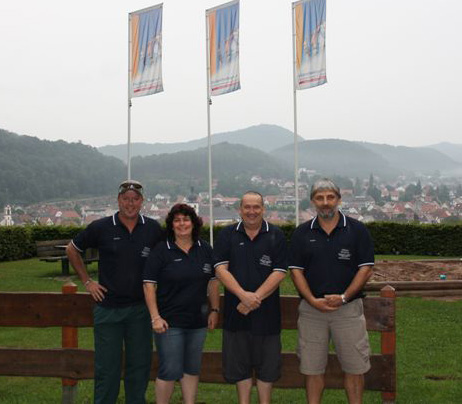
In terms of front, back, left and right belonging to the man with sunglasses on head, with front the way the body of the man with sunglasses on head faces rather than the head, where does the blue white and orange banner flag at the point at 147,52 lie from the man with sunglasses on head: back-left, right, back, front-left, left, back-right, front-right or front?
back

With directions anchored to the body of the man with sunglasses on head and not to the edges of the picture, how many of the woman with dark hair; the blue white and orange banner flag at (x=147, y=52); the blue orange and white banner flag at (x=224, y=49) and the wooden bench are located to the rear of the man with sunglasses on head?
3

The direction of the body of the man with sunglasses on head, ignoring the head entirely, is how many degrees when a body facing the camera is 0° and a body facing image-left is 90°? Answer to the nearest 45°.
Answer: approximately 0°

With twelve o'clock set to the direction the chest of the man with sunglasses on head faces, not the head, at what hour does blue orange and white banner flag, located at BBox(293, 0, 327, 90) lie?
The blue orange and white banner flag is roughly at 7 o'clock from the man with sunglasses on head.

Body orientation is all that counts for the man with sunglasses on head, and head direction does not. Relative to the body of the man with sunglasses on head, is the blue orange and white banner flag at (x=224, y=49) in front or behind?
behind

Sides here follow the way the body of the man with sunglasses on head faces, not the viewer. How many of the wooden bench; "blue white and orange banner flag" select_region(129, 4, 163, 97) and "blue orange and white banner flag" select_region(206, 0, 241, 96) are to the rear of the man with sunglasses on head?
3

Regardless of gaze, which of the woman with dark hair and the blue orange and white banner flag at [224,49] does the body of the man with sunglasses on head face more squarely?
the woman with dark hair

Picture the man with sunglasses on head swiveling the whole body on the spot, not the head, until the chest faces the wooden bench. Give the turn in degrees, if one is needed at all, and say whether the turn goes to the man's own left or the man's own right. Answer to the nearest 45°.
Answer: approximately 180°

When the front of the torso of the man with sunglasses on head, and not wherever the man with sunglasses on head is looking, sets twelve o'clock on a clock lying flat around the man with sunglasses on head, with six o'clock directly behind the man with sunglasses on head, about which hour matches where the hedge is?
The hedge is roughly at 7 o'clock from the man with sunglasses on head.
